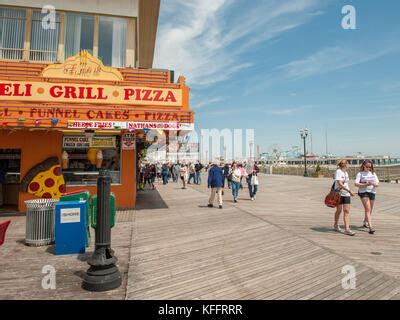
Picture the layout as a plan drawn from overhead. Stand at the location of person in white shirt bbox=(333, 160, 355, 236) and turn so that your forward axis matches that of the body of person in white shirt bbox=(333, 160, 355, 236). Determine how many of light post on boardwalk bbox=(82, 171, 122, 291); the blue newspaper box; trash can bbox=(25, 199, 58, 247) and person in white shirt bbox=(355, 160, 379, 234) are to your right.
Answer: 3

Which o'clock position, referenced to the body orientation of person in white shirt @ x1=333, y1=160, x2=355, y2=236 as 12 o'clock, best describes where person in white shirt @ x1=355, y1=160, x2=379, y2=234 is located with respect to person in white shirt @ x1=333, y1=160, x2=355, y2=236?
person in white shirt @ x1=355, y1=160, x2=379, y2=234 is roughly at 9 o'clock from person in white shirt @ x1=333, y1=160, x2=355, y2=236.

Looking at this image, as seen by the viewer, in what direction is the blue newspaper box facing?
toward the camera

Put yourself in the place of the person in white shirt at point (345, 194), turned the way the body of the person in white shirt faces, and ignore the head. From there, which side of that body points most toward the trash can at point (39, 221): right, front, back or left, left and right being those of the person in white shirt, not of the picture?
right

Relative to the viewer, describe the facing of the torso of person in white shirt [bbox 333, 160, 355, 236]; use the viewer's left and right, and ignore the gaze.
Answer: facing the viewer and to the right of the viewer

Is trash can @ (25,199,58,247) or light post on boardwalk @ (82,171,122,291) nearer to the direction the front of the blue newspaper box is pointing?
the light post on boardwalk

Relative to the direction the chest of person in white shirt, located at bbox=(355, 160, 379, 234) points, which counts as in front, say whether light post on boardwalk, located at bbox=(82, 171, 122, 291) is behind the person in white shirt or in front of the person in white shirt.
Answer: in front

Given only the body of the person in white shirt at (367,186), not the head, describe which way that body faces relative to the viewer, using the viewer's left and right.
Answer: facing the viewer

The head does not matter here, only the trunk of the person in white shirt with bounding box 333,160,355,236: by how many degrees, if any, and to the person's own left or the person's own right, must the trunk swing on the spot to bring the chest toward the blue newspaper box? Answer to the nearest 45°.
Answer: approximately 90° to the person's own right

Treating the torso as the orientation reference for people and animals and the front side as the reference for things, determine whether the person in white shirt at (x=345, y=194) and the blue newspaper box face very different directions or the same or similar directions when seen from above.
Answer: same or similar directions

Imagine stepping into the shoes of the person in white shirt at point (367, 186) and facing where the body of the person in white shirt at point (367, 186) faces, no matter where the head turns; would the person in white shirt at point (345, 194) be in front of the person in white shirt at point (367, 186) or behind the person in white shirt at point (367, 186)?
in front
